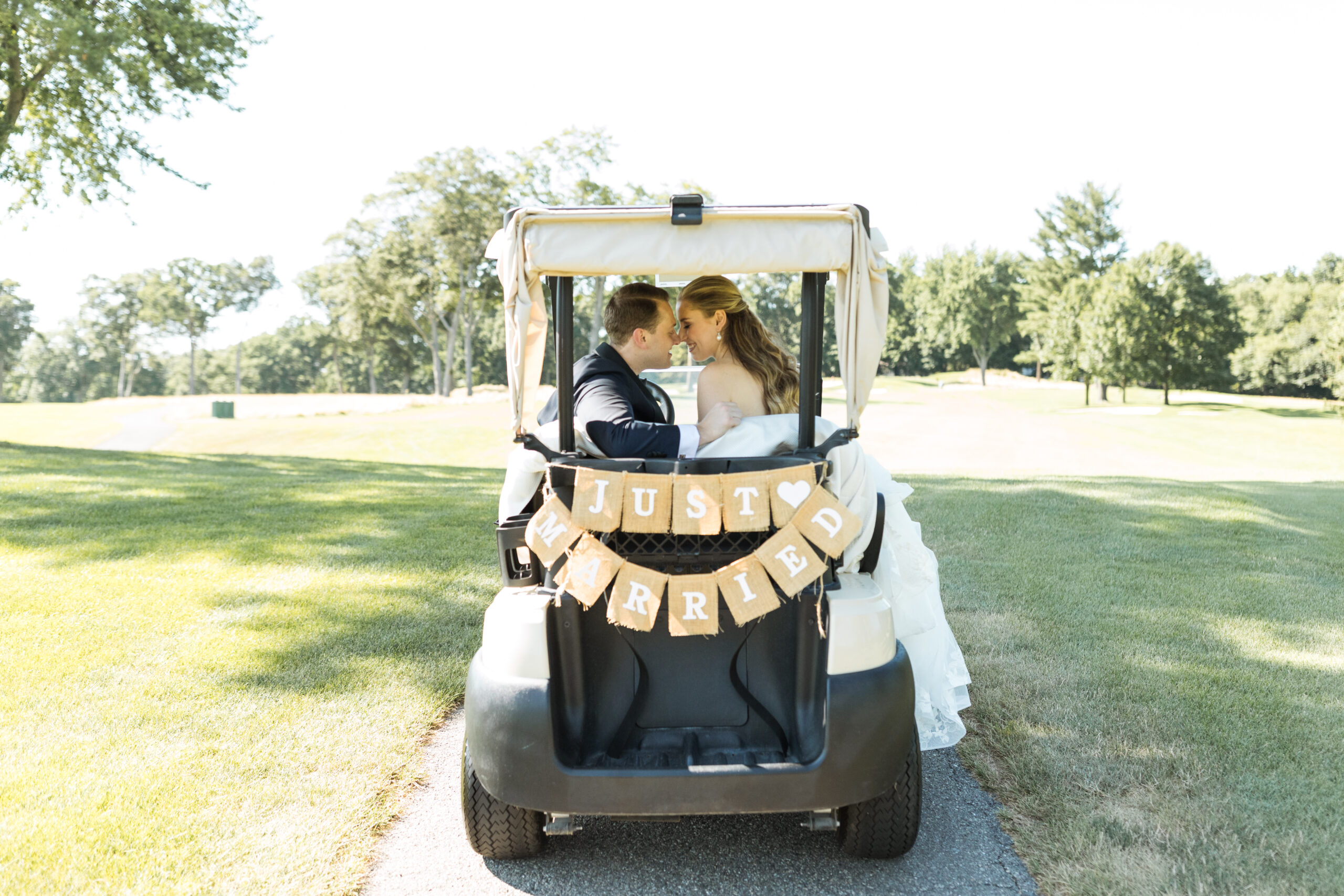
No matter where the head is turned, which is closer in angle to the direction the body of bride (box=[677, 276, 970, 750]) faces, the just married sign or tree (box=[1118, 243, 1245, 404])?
the tree

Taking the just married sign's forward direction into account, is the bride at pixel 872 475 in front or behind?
behind

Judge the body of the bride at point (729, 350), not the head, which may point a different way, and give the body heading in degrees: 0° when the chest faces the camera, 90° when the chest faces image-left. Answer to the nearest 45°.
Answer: approximately 135°

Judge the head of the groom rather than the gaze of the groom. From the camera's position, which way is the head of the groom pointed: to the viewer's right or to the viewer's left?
to the viewer's right

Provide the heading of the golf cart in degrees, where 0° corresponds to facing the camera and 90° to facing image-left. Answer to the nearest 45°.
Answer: approximately 180°

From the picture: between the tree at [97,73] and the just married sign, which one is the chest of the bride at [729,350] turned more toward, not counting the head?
the tree

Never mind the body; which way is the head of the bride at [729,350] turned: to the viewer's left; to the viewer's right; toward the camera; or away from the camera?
to the viewer's left

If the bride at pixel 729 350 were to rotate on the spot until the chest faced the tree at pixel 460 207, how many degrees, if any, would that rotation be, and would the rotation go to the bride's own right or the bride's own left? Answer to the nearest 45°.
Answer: approximately 45° to the bride's own right

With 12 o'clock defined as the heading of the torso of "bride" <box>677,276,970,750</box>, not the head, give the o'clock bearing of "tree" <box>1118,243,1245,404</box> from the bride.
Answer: The tree is roughly at 2 o'clock from the bride.
